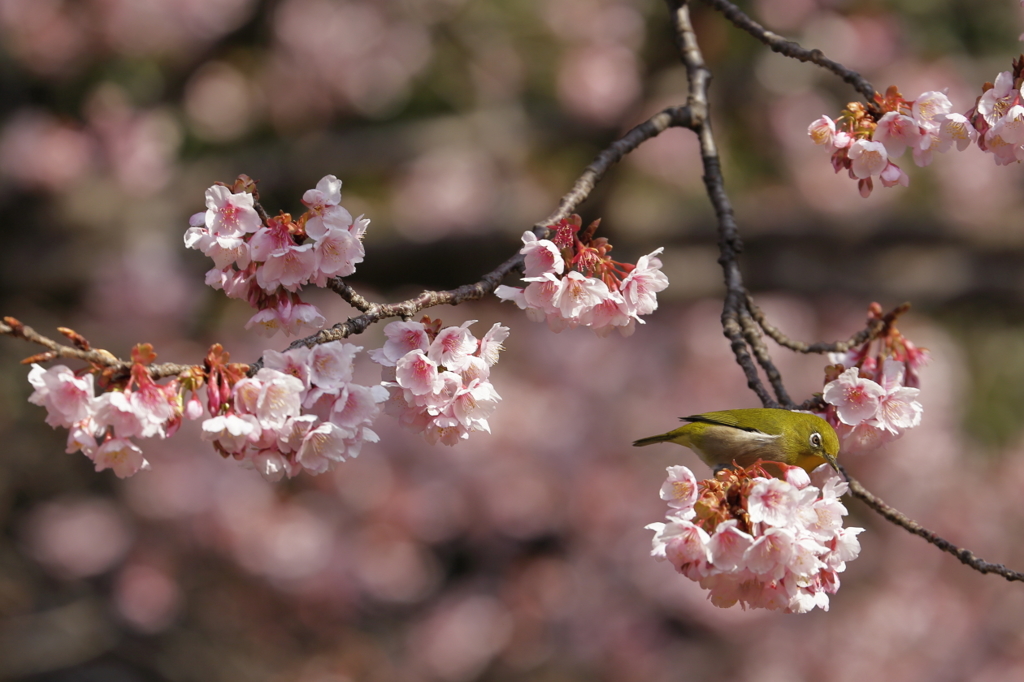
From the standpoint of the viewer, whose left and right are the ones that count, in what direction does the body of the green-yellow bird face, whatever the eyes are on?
facing to the right of the viewer
